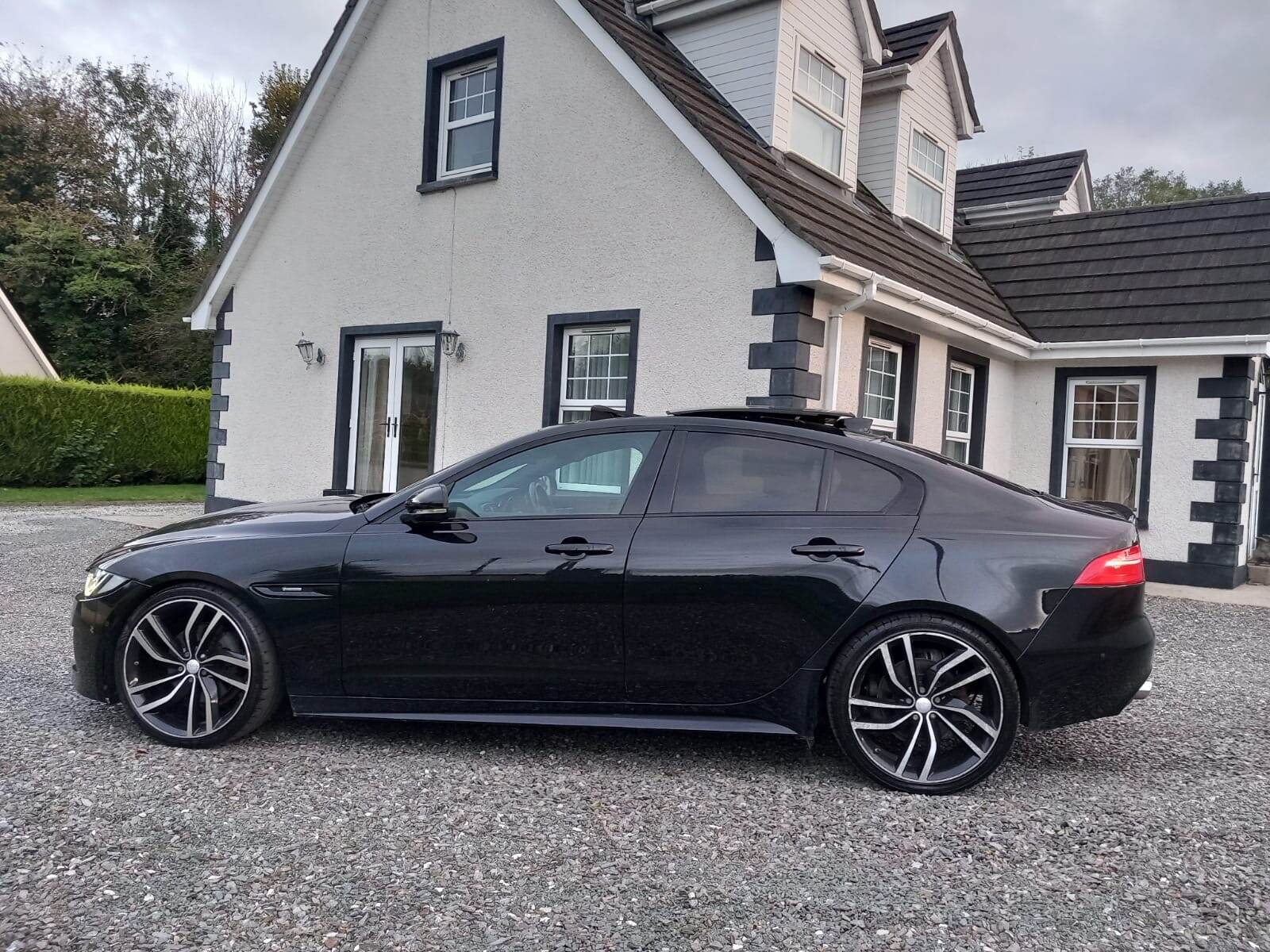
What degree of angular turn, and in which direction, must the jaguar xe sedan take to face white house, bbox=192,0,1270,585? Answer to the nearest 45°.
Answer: approximately 90° to its right

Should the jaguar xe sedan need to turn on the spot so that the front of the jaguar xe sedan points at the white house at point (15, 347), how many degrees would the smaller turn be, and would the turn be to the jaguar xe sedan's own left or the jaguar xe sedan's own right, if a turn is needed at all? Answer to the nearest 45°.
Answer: approximately 45° to the jaguar xe sedan's own right

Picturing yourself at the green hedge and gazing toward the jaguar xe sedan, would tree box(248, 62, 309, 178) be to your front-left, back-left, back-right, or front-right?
back-left

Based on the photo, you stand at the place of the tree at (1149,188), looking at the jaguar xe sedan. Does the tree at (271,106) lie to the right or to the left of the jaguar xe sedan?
right

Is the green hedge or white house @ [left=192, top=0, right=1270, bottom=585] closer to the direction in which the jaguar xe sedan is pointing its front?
the green hedge

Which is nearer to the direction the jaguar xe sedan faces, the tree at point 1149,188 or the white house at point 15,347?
the white house

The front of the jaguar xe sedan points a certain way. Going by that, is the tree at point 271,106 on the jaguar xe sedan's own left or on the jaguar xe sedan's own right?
on the jaguar xe sedan's own right

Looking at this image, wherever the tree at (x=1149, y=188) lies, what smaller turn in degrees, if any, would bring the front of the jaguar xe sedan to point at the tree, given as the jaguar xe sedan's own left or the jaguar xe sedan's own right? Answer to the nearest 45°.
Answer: approximately 135° to the jaguar xe sedan's own right

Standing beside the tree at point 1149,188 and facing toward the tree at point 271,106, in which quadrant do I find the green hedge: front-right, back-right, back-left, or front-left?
front-left

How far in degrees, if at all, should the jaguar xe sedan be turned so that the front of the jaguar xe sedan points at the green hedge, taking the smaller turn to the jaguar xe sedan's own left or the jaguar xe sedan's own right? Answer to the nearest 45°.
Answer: approximately 45° to the jaguar xe sedan's own right

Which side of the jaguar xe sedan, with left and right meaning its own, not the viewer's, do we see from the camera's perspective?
left
